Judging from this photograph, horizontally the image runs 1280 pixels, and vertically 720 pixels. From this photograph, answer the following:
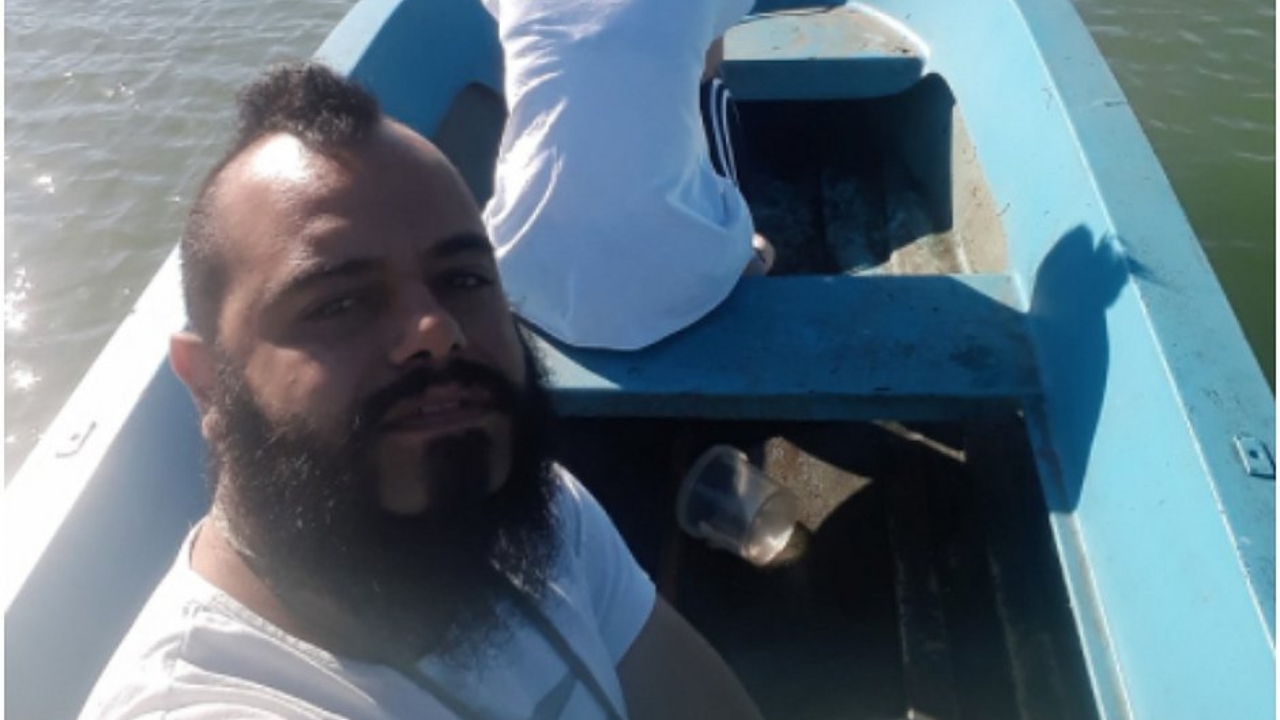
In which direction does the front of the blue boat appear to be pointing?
away from the camera

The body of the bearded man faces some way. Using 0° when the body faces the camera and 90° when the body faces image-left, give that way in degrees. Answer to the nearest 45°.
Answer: approximately 315°
